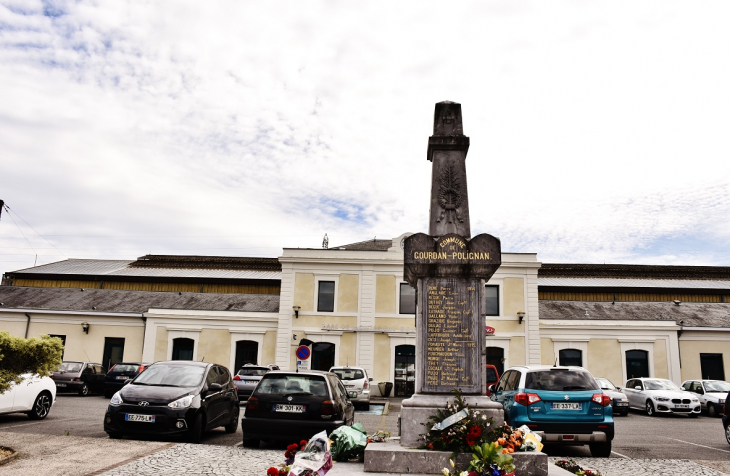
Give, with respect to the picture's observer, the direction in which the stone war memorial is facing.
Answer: facing the viewer

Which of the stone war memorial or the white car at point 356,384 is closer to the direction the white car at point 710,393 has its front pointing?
the stone war memorial

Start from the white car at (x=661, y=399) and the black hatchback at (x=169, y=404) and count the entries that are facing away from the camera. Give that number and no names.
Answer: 0

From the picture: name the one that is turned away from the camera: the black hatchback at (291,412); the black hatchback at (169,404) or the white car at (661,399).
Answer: the black hatchback at (291,412)

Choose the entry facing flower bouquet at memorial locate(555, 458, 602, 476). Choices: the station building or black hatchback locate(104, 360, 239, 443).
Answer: the station building

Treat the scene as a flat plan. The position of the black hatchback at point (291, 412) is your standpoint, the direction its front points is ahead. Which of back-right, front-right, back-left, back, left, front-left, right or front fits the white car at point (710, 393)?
front-right

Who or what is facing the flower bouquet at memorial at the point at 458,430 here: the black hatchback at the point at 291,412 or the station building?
the station building

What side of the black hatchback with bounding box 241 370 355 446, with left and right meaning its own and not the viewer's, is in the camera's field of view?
back

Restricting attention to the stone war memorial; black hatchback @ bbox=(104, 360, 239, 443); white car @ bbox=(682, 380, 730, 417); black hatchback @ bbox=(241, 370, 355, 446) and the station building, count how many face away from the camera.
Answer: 1

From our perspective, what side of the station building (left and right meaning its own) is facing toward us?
front

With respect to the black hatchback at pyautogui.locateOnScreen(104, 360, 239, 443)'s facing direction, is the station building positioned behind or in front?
behind

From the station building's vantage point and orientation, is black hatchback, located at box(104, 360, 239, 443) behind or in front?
in front

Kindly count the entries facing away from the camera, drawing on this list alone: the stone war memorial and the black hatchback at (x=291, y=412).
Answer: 1

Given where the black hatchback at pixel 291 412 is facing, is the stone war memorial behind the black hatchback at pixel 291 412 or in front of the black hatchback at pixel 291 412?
behind

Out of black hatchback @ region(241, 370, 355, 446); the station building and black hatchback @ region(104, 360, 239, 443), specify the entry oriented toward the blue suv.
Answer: the station building

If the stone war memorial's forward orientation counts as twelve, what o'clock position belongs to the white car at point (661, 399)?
The white car is roughly at 7 o'clock from the stone war memorial.

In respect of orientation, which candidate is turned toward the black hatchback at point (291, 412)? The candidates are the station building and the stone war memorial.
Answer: the station building
